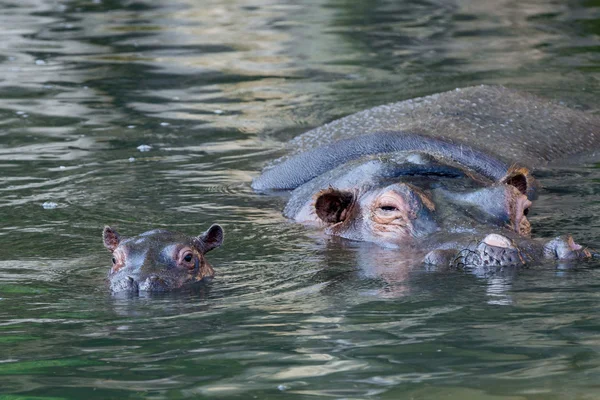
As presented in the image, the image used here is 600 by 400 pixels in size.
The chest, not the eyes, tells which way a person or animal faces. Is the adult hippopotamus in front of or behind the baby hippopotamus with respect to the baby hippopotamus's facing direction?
behind
